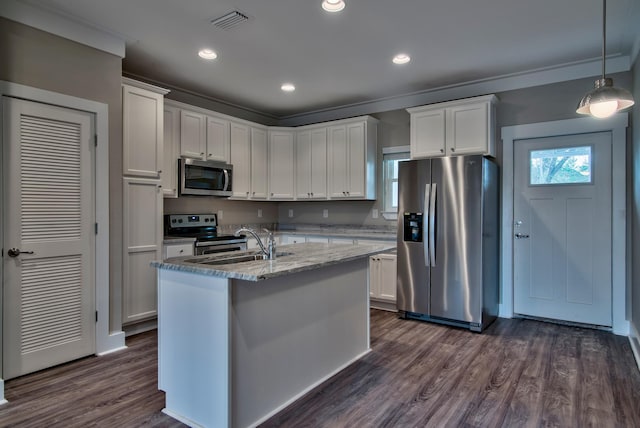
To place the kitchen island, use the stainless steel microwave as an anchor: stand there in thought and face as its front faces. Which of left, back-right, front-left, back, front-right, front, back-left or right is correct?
front-right

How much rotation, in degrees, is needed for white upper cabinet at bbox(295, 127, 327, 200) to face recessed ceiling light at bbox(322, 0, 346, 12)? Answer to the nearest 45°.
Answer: approximately 45° to its left

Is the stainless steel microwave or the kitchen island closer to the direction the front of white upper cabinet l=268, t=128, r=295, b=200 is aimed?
the kitchen island

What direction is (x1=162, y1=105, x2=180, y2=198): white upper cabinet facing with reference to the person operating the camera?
facing the viewer and to the right of the viewer

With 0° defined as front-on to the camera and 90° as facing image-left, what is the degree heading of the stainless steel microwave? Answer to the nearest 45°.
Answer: approximately 315°

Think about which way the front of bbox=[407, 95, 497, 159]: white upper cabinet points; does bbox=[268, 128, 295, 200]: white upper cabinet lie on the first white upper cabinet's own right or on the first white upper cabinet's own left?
on the first white upper cabinet's own right

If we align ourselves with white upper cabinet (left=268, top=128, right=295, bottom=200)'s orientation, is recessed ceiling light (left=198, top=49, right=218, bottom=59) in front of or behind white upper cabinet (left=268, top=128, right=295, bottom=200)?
in front

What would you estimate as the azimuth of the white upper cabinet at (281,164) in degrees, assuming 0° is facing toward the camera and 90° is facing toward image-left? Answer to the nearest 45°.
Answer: approximately 0°

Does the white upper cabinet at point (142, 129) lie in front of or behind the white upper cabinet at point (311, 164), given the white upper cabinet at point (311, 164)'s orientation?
in front

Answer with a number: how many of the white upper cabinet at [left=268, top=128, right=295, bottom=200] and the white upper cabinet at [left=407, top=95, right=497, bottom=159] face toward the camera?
2

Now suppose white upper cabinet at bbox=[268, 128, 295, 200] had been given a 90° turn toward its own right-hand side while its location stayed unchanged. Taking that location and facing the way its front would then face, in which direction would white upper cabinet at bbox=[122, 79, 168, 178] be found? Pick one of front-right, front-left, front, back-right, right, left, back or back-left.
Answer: front-left

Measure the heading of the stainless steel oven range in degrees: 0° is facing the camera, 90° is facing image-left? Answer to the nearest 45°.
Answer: approximately 315°

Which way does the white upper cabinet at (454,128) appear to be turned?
toward the camera
